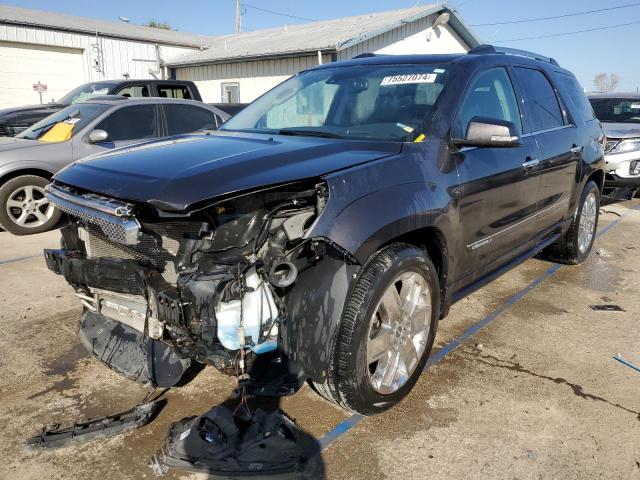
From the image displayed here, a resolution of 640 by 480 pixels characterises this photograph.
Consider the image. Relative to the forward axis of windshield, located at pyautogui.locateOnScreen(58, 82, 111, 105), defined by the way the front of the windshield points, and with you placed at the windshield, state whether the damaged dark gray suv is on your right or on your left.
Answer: on your left

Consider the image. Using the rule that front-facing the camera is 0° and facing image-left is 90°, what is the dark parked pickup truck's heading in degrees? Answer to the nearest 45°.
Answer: approximately 45°

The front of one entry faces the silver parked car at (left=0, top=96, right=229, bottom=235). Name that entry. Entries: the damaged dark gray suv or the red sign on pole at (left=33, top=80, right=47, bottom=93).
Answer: the red sign on pole

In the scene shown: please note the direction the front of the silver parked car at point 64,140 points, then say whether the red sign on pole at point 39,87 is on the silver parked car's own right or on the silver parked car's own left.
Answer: on the silver parked car's own right

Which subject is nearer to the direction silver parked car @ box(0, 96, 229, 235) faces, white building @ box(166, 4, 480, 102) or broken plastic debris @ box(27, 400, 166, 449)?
the broken plastic debris

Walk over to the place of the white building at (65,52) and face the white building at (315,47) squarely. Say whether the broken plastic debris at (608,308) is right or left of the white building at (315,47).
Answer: right

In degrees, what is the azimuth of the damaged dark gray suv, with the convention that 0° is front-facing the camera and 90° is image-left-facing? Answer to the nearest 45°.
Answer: approximately 45°

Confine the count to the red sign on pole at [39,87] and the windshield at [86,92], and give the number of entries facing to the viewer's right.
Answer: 0

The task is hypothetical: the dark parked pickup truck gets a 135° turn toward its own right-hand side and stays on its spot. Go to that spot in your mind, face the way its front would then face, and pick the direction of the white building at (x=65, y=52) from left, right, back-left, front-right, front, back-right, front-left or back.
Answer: front

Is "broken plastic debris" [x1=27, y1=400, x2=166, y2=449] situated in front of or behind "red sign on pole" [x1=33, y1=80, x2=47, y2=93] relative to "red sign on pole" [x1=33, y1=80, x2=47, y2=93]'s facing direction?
in front

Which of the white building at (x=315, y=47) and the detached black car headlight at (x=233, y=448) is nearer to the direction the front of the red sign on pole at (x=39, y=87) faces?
the detached black car headlight

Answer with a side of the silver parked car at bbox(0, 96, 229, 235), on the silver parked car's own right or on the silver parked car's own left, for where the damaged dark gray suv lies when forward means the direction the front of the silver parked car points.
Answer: on the silver parked car's own left
